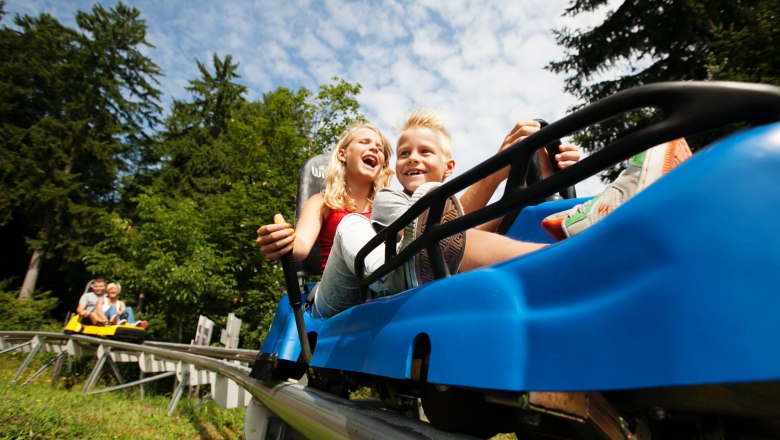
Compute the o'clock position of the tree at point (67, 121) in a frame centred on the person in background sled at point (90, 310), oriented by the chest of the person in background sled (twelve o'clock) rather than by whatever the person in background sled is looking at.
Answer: The tree is roughly at 7 o'clock from the person in background sled.

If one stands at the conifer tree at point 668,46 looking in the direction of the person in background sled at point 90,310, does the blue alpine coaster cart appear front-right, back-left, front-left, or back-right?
front-left

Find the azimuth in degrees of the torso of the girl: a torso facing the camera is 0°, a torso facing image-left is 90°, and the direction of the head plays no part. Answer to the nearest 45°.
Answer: approximately 315°

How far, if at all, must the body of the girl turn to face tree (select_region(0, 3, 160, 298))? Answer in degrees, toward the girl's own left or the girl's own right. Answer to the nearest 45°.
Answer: approximately 180°

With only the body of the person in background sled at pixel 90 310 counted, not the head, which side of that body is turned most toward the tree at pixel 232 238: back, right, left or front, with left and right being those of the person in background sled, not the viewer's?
left

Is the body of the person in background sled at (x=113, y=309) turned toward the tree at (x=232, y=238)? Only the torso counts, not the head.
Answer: no

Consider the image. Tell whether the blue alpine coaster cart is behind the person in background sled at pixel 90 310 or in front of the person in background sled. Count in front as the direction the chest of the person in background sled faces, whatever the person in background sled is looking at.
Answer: in front

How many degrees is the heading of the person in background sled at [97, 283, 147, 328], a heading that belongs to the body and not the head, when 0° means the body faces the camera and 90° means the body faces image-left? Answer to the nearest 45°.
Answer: approximately 315°

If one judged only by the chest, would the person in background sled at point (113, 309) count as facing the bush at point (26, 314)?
no

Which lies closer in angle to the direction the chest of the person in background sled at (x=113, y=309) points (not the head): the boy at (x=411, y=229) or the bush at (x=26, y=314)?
the boy

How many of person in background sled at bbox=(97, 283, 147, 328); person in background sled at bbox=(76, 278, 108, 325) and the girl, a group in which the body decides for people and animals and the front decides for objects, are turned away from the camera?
0

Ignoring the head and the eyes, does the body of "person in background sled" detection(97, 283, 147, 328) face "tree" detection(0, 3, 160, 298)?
no

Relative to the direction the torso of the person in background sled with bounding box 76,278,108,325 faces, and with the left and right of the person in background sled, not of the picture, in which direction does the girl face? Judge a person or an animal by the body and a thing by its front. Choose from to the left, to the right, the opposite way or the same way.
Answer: the same way

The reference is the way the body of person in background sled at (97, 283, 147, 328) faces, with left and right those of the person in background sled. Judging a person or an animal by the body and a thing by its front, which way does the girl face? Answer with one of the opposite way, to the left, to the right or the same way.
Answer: the same way

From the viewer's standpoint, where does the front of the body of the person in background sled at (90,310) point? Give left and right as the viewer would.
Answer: facing the viewer and to the right of the viewer

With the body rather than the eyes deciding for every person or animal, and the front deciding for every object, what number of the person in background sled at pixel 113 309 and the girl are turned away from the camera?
0

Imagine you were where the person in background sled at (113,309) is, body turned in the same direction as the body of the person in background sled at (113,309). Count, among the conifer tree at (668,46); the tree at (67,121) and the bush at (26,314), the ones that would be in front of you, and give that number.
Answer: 1
